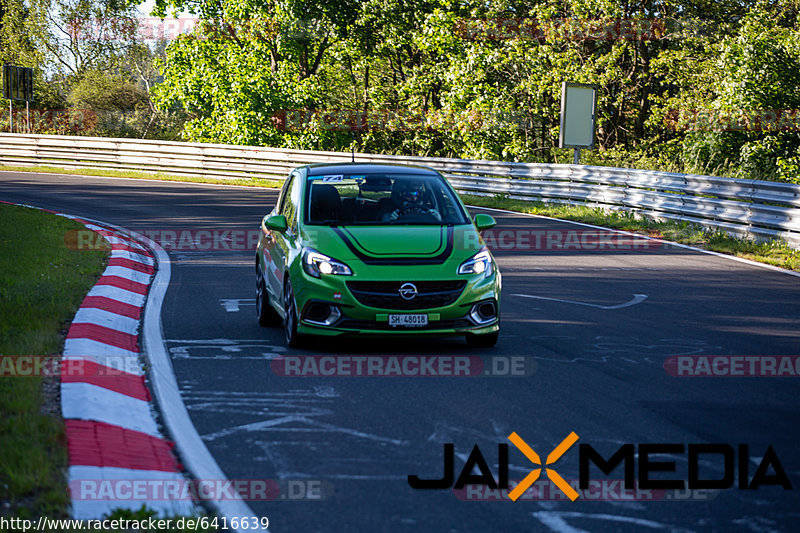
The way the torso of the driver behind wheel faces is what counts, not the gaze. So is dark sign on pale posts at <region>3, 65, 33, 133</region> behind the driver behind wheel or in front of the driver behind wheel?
behind

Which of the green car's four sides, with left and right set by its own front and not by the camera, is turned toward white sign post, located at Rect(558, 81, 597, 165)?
back

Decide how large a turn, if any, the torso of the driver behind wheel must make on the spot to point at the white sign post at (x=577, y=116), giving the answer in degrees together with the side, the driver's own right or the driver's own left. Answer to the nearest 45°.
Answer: approximately 180°

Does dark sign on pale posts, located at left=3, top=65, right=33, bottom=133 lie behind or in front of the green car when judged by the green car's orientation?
behind

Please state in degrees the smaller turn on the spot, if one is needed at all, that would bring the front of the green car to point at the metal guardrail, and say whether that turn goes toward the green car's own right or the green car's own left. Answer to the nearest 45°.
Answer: approximately 180°

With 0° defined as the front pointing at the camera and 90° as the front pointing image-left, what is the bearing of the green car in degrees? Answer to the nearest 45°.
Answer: approximately 0°

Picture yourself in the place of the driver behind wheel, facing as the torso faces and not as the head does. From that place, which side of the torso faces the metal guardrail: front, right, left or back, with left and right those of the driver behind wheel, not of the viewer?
back
